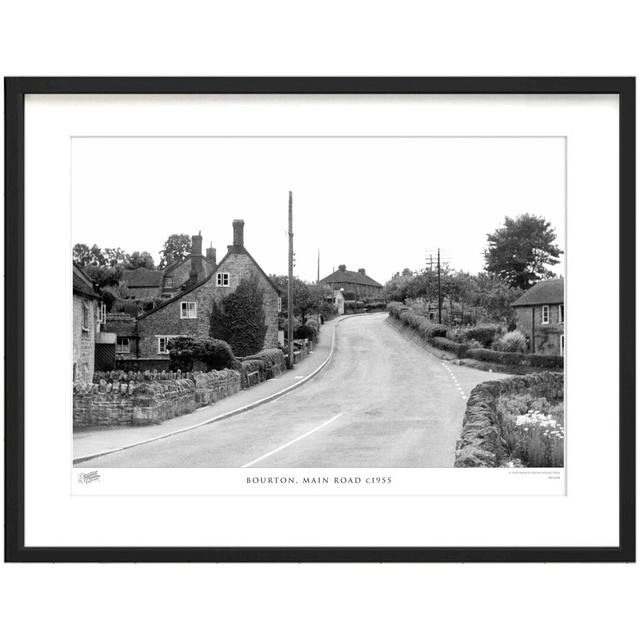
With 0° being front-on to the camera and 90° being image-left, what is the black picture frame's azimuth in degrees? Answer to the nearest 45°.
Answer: approximately 0°
